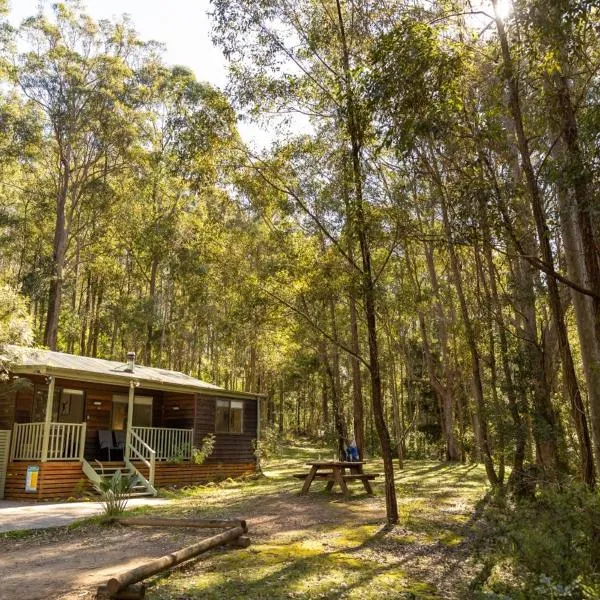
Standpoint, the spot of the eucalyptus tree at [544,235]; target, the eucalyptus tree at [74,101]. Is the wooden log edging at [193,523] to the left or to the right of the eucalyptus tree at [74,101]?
left

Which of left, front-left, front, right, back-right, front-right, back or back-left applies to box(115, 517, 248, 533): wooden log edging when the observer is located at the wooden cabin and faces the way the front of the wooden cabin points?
front-right

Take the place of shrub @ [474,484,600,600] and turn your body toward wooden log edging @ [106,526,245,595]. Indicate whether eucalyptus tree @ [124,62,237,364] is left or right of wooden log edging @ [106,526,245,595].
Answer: right

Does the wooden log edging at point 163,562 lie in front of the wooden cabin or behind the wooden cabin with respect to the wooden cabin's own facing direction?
in front

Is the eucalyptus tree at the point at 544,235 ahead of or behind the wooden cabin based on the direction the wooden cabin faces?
ahead

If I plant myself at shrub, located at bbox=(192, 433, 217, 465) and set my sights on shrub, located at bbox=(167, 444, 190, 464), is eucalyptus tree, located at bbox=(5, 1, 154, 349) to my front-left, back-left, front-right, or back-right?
front-right

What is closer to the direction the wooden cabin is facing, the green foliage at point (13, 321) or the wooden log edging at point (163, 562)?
the wooden log edging

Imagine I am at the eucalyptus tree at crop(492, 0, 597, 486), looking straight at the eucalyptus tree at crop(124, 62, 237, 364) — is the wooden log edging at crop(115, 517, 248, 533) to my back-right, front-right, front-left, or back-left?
front-left

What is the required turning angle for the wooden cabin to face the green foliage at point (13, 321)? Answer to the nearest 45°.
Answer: approximately 90° to its right
